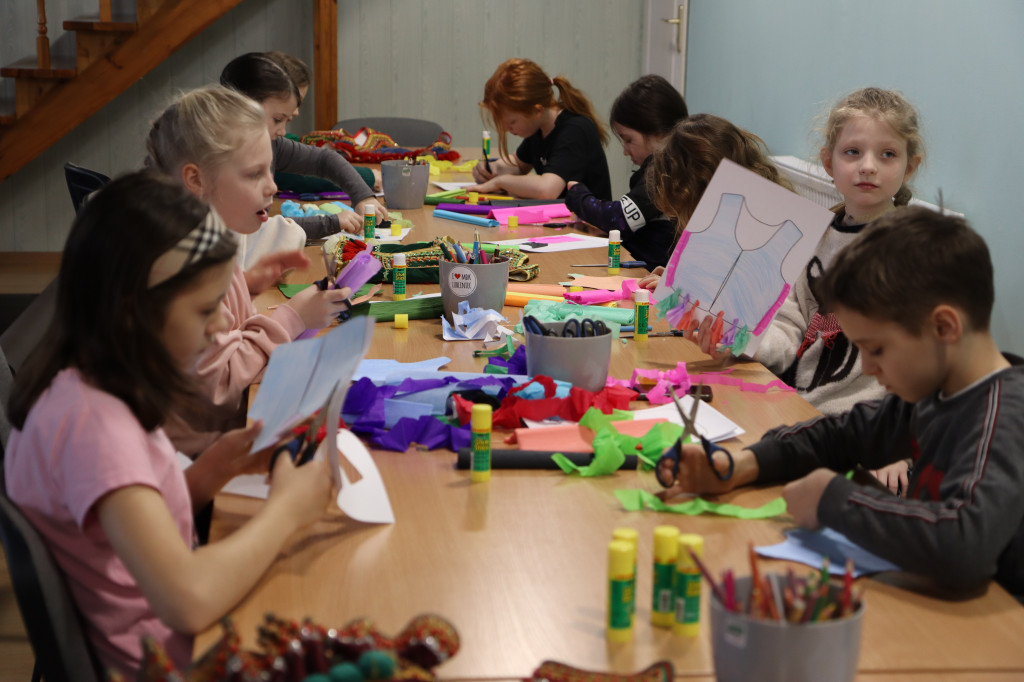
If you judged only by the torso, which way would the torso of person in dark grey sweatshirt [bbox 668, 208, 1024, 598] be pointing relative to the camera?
to the viewer's left

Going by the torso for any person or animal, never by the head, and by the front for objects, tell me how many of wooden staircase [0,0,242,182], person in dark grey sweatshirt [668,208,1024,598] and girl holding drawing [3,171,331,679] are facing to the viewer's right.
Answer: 1
